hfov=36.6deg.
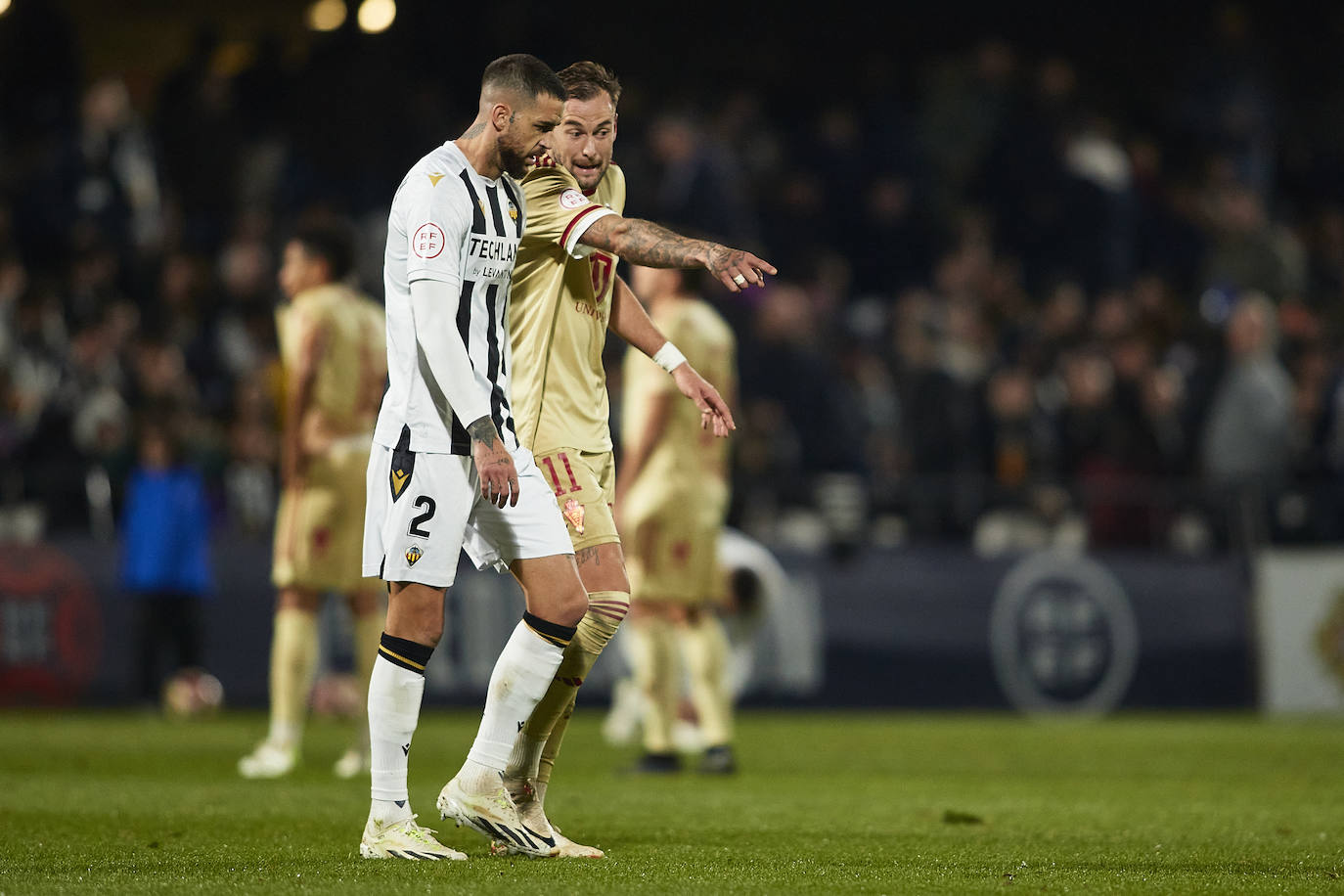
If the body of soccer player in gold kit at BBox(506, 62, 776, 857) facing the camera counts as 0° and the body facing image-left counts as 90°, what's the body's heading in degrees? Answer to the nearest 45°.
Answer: approximately 315°

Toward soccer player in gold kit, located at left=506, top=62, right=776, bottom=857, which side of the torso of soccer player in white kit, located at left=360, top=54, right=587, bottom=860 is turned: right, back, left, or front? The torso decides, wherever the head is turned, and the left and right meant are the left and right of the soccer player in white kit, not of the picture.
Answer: left

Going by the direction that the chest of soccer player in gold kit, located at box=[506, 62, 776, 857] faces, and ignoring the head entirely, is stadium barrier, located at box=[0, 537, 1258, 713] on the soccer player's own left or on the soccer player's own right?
on the soccer player's own left

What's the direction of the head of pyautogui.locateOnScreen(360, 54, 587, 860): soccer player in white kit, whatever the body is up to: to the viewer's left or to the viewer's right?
to the viewer's right

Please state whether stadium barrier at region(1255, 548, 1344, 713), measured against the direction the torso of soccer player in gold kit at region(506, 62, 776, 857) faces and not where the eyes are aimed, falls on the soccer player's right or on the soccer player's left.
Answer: on the soccer player's left

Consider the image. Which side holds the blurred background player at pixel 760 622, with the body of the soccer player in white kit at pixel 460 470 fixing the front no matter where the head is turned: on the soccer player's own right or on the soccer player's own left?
on the soccer player's own left

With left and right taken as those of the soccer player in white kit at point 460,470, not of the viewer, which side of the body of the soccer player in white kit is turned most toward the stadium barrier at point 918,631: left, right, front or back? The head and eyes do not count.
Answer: left

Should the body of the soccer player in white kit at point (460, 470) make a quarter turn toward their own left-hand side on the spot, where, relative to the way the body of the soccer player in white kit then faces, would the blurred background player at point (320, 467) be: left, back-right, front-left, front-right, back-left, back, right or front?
front-left

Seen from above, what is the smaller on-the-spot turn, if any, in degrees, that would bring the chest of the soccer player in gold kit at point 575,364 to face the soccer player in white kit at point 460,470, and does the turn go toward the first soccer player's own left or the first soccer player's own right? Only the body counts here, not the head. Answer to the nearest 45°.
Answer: approximately 90° to the first soccer player's own right

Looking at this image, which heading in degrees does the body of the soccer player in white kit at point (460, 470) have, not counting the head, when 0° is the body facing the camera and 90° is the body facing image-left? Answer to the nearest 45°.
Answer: approximately 315°
